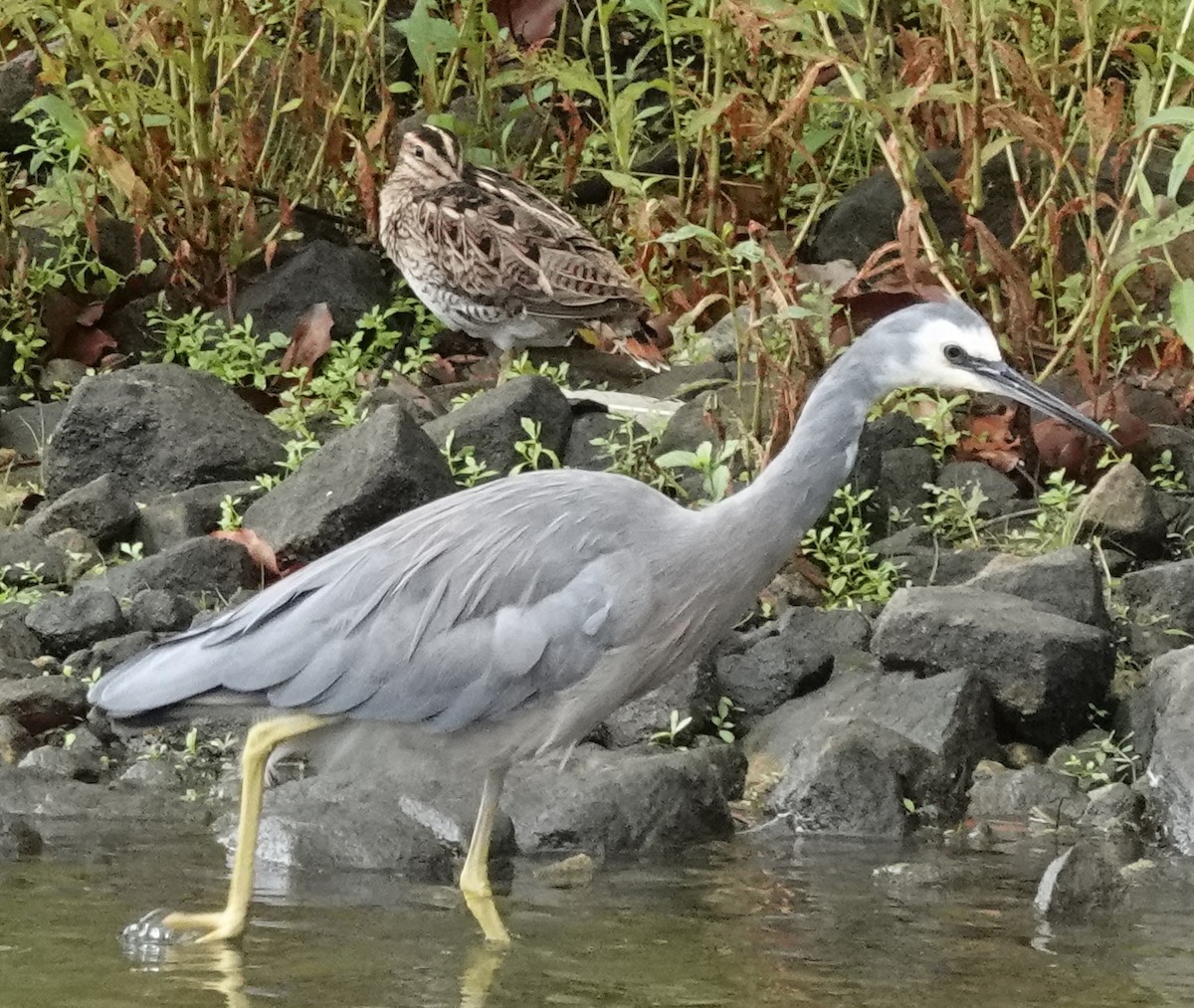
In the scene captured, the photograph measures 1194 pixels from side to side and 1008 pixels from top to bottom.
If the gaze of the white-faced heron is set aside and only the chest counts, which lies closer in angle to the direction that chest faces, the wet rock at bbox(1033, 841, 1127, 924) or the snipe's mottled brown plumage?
the wet rock

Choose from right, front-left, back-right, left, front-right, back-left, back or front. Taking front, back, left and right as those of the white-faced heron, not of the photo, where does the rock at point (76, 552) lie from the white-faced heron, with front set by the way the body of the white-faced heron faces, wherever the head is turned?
back-left

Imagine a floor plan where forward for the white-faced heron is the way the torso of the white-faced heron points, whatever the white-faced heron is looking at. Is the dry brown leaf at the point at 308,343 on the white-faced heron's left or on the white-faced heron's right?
on the white-faced heron's left

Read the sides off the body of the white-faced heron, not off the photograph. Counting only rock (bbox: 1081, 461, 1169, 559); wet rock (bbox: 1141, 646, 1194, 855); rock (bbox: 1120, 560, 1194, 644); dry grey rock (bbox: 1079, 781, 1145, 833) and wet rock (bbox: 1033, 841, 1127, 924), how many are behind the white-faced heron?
0

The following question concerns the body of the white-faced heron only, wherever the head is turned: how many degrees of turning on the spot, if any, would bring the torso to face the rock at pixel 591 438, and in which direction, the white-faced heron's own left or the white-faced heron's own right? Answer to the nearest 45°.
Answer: approximately 90° to the white-faced heron's own left

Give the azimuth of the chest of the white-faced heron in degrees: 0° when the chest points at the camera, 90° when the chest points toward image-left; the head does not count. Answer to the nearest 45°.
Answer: approximately 270°

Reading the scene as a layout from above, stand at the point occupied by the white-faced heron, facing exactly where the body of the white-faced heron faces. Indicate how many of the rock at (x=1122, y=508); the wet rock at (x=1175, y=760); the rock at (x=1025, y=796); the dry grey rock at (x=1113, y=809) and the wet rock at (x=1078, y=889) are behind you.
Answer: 0

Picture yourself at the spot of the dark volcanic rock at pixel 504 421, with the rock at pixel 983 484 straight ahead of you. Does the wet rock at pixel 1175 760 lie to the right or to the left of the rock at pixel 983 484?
right

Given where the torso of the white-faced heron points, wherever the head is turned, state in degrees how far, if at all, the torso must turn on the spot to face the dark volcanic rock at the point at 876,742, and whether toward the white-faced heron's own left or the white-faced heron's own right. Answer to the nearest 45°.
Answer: approximately 45° to the white-faced heron's own left

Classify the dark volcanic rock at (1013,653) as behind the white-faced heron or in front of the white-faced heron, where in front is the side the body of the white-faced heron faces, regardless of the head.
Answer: in front

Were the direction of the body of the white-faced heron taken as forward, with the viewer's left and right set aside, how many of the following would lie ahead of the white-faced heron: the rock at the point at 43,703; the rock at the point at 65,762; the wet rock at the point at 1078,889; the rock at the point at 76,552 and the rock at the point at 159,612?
1

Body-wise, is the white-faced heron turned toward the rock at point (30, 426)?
no

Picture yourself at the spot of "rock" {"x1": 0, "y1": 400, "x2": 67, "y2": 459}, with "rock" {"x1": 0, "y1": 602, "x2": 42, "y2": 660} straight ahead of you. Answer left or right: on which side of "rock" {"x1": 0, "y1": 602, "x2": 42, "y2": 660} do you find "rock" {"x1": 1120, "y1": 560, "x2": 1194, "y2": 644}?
left

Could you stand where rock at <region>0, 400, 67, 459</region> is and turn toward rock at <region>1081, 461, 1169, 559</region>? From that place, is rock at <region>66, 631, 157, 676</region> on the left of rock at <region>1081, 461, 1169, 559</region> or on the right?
right

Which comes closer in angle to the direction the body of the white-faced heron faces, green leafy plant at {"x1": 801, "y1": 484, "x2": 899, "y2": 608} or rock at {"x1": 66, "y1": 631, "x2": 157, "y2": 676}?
the green leafy plant

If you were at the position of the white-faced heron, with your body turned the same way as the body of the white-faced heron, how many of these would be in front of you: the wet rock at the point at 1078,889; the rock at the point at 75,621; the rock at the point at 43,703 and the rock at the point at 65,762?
1

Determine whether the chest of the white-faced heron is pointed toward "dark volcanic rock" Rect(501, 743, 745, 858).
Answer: no

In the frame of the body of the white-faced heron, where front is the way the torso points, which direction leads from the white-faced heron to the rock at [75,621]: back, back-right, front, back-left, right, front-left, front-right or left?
back-left

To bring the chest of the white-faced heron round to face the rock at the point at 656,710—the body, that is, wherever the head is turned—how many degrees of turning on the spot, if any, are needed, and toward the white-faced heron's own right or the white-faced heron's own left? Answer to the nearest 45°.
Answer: approximately 90° to the white-faced heron's own left

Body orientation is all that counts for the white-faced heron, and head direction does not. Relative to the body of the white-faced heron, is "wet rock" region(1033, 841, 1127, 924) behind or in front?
in front
